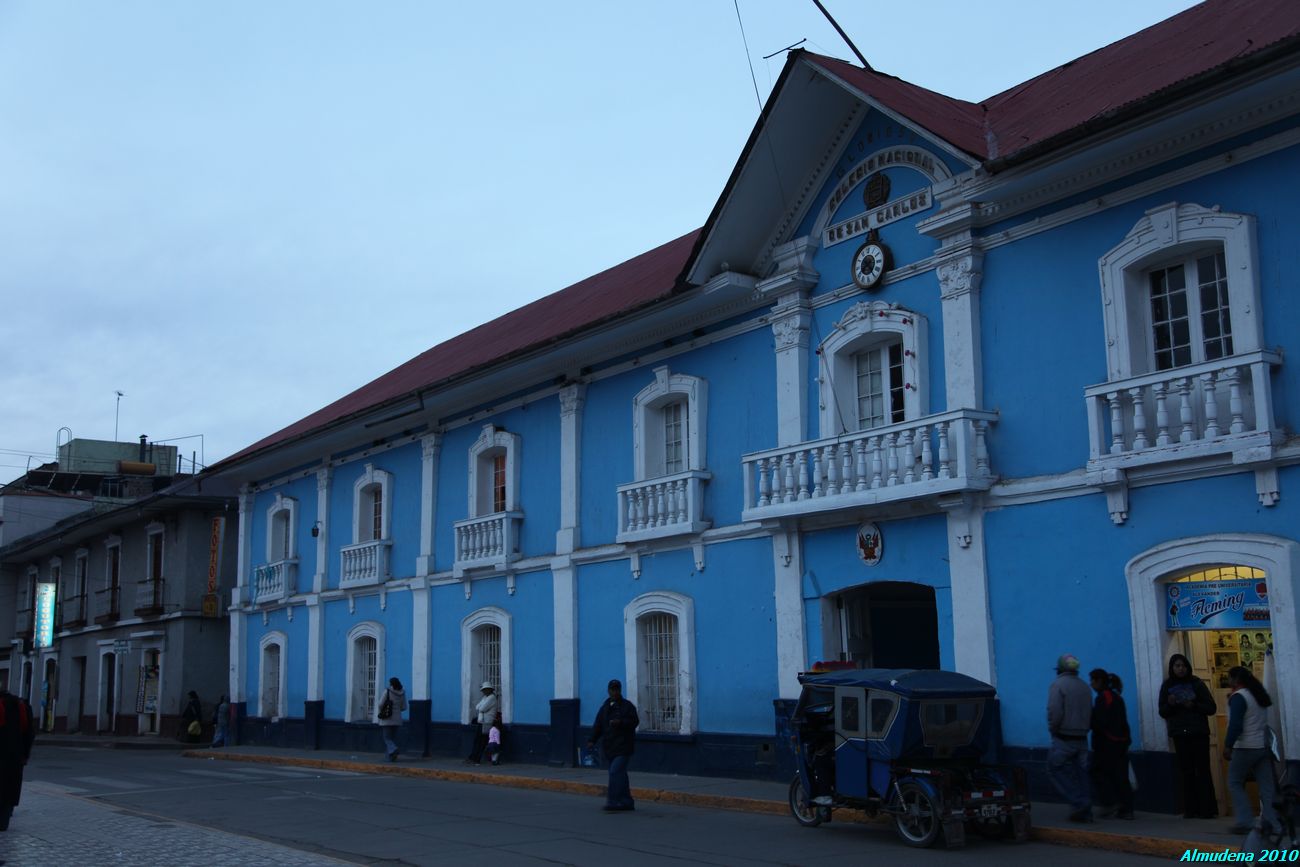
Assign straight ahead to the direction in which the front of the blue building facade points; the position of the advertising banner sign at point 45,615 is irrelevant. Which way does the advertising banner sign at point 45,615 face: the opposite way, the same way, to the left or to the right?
to the left

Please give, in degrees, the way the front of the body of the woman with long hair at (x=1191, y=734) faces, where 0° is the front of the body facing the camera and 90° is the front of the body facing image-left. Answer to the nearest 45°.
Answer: approximately 0°

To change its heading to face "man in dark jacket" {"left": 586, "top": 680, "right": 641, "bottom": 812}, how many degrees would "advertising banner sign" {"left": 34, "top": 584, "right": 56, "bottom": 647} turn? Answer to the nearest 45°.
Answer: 0° — it already faces them

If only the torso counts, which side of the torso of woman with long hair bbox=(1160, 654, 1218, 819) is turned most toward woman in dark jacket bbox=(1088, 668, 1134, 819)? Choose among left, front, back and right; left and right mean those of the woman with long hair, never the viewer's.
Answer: right

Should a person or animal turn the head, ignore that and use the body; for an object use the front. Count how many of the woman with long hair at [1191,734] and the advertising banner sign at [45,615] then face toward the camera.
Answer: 2

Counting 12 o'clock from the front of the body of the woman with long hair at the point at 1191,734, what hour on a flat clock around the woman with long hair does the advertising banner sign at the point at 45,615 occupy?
The advertising banner sign is roughly at 4 o'clock from the woman with long hair.

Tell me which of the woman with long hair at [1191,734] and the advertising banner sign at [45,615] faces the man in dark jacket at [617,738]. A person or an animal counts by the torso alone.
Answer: the advertising banner sign
